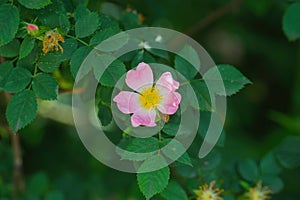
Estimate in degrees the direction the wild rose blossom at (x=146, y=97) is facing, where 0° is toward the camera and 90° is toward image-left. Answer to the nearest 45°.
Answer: approximately 0°
